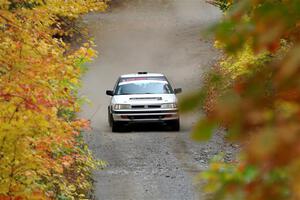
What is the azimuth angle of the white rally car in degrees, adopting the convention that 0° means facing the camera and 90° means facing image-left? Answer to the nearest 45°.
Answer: approximately 0°

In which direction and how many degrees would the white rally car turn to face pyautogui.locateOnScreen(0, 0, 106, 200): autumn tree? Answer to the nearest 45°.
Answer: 0° — it already faces it
